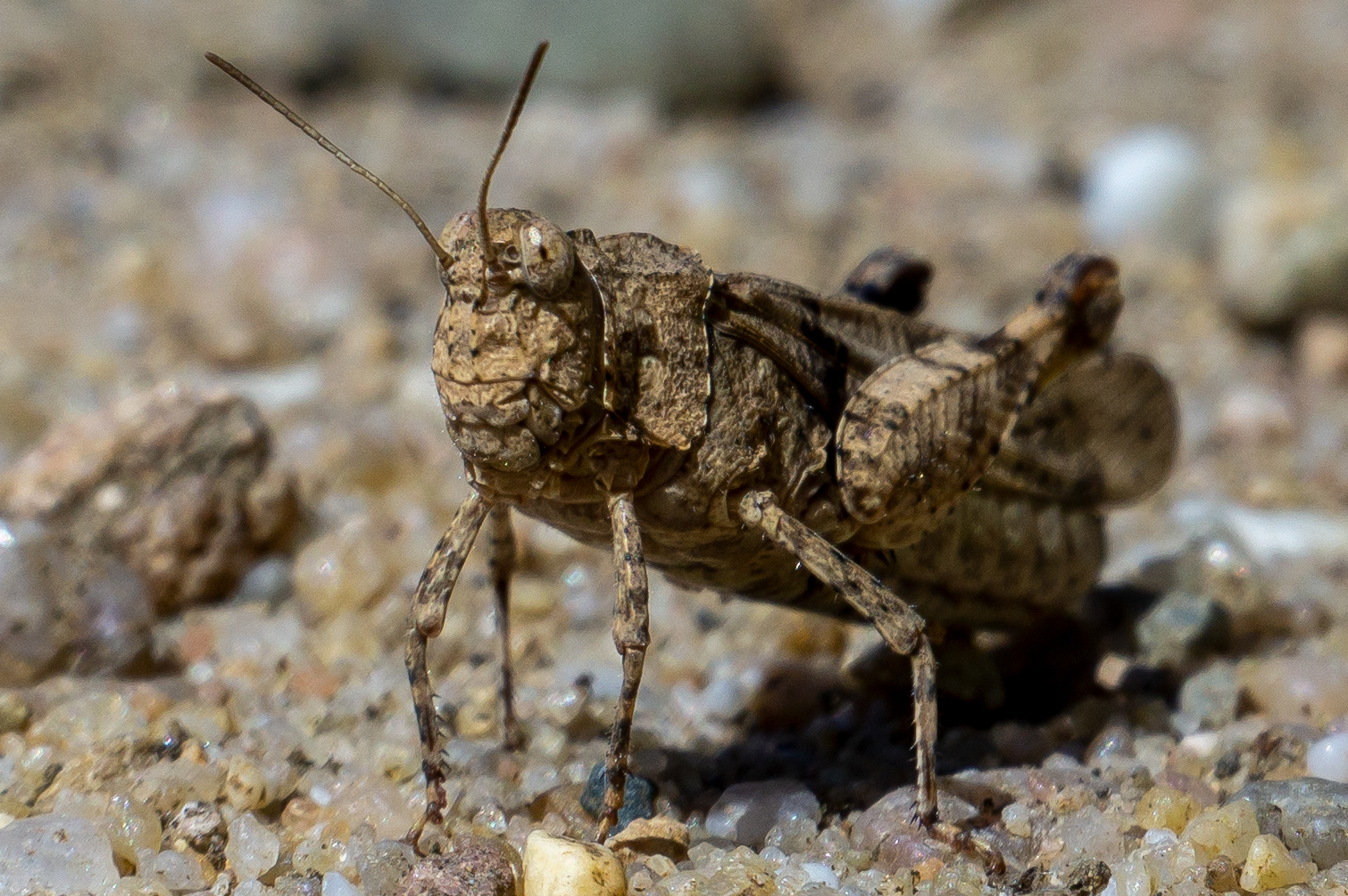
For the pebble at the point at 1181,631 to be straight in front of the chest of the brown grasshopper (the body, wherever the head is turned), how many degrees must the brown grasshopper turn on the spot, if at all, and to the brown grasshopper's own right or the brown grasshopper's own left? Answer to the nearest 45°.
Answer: approximately 180°

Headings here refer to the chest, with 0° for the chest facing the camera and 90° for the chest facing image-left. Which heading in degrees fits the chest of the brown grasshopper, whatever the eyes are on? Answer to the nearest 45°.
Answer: approximately 45°

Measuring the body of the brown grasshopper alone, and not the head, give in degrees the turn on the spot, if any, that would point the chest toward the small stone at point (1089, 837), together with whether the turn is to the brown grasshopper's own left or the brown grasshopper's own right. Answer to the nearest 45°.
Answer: approximately 135° to the brown grasshopper's own left

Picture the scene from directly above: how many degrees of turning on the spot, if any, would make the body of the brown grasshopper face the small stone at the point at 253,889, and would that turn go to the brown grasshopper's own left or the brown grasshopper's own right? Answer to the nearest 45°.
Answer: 0° — it already faces it

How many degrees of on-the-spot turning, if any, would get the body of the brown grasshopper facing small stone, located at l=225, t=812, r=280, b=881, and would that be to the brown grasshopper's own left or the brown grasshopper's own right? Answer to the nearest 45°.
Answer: approximately 45° to the brown grasshopper's own right

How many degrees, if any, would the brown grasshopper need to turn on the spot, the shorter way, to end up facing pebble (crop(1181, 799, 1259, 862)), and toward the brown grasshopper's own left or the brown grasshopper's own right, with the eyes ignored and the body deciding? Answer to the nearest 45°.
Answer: approximately 135° to the brown grasshopper's own left

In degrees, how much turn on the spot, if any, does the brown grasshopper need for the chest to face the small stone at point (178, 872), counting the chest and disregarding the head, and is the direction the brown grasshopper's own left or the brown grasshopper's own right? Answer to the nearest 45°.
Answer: approximately 45° to the brown grasshopper's own right
